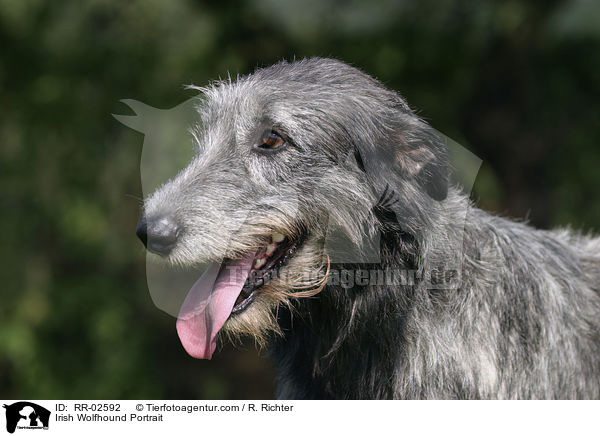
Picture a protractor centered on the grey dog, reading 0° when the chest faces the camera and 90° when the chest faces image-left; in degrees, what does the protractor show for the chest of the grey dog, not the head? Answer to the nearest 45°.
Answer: approximately 90°
